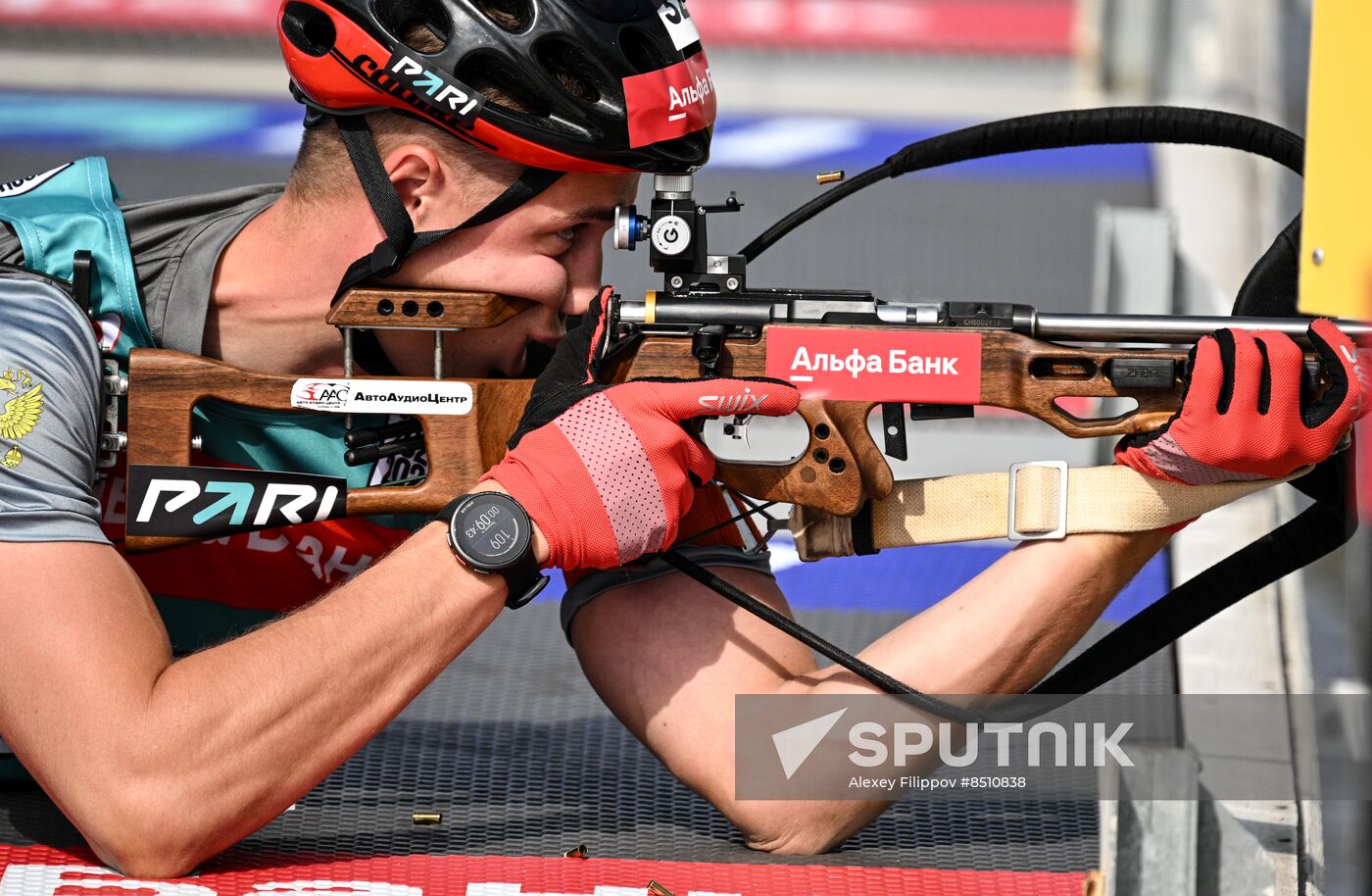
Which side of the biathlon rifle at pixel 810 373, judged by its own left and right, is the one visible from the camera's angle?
right
